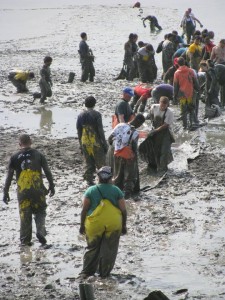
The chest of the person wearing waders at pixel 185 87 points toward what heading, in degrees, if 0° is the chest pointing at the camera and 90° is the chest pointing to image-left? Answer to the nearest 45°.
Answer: approximately 180°

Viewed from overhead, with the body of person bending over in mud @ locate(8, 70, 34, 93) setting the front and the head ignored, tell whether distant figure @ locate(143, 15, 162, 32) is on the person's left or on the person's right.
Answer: on the person's left

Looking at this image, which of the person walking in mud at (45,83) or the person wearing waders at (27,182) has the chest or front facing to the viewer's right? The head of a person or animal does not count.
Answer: the person walking in mud

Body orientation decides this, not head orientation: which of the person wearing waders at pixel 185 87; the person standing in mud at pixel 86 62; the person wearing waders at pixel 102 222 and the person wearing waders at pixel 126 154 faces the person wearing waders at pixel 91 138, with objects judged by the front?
the person wearing waders at pixel 102 222

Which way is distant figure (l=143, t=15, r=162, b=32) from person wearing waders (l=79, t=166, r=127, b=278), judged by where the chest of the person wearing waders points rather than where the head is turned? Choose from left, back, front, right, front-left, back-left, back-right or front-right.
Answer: front

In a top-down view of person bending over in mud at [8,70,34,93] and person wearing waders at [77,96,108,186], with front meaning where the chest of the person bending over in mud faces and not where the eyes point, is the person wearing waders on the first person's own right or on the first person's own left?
on the first person's own right

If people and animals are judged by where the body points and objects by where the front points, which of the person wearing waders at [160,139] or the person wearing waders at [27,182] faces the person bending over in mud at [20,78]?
the person wearing waders at [27,182]

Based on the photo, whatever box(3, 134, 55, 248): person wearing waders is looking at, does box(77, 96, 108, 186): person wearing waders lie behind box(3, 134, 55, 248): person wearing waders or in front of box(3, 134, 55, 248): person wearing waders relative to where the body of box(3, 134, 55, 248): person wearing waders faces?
in front

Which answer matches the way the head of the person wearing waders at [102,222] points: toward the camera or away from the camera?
away from the camera

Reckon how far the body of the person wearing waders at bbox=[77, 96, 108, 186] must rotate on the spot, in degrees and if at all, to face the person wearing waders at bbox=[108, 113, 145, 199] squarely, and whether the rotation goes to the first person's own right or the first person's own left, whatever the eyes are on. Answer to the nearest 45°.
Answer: approximately 135° to the first person's own right

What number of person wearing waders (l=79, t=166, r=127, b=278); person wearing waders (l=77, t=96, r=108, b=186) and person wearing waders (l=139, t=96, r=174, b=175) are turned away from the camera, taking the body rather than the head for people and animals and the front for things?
2

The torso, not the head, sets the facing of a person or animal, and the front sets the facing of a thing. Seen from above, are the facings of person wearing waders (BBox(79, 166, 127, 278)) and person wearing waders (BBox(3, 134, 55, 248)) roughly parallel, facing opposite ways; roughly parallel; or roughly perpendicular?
roughly parallel

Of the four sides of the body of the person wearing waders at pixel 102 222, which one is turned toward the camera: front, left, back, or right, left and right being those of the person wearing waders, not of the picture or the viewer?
back

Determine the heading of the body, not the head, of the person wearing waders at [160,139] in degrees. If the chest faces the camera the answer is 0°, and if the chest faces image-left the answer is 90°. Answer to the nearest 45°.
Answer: approximately 45°
